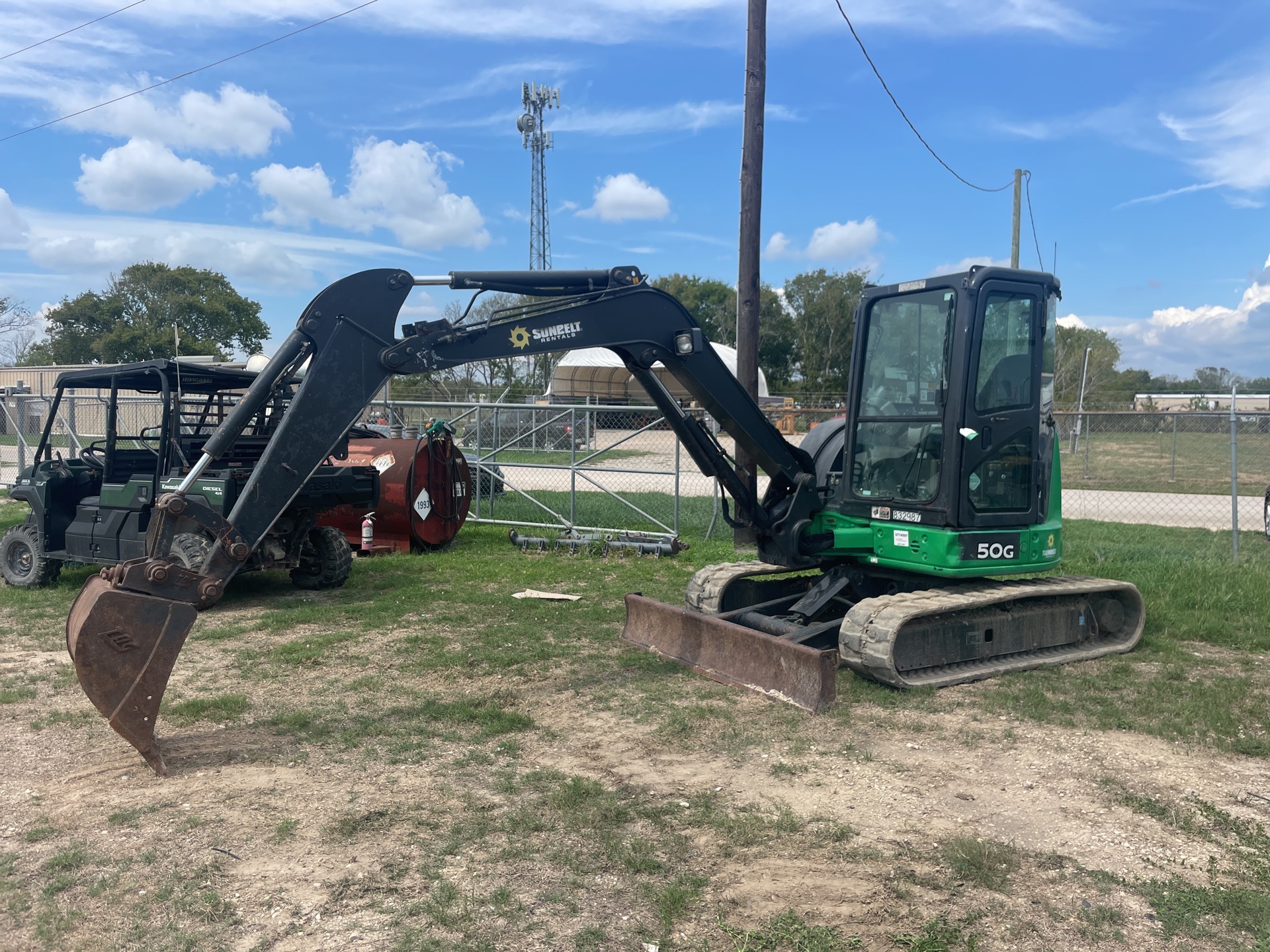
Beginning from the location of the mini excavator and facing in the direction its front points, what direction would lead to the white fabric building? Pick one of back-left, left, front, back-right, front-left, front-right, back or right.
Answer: back-right

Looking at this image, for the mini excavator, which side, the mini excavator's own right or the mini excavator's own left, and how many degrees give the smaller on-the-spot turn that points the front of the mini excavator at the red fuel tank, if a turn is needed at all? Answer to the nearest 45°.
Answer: approximately 90° to the mini excavator's own right

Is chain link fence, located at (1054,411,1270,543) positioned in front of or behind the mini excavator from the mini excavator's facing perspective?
behind

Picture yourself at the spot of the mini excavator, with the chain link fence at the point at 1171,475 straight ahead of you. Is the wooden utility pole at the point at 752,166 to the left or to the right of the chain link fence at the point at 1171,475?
left

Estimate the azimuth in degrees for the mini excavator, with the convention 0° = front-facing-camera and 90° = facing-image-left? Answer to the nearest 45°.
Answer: approximately 45°
